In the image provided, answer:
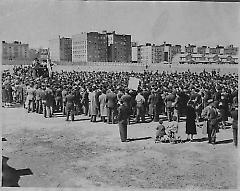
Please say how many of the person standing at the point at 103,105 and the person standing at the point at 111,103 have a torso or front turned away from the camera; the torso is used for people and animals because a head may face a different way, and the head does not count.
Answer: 2

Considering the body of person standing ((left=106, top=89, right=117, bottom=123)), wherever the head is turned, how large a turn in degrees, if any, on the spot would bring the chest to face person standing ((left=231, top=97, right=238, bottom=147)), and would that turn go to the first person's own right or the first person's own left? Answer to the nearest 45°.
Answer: approximately 90° to the first person's own right

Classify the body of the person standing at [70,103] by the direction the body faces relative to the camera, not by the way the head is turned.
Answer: away from the camera

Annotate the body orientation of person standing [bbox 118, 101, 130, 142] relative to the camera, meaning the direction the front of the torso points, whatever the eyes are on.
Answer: away from the camera

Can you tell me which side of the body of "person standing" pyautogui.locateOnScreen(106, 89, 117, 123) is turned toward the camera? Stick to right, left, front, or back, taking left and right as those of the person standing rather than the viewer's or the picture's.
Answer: back

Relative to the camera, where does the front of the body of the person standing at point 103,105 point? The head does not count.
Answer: away from the camera

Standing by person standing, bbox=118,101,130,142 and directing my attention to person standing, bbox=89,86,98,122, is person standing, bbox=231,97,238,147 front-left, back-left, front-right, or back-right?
back-right

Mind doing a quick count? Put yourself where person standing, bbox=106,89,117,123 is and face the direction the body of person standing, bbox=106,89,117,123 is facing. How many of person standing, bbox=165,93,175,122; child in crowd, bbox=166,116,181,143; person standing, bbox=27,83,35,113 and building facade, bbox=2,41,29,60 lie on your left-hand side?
2

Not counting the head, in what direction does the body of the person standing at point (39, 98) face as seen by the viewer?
away from the camera

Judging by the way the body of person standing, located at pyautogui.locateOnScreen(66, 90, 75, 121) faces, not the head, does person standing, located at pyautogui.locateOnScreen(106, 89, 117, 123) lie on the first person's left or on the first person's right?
on the first person's right
